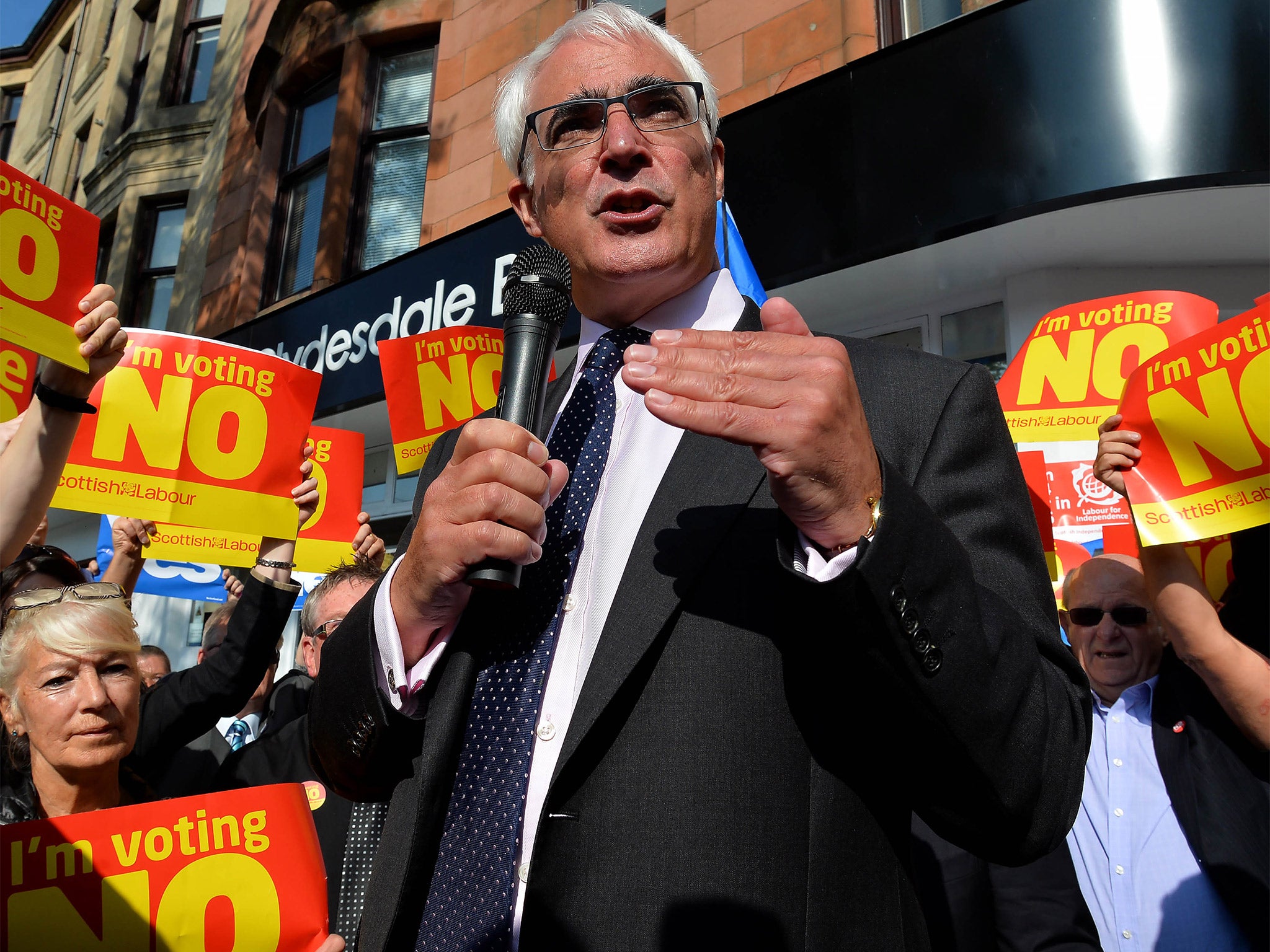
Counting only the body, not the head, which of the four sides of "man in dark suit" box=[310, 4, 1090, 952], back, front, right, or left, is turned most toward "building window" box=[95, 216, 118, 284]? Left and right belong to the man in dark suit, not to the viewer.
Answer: right

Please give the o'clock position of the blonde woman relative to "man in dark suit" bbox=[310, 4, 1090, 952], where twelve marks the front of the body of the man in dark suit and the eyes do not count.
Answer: The blonde woman is roughly at 3 o'clock from the man in dark suit.

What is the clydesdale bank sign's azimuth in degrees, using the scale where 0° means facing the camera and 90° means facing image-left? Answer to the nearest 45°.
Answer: approximately 45°

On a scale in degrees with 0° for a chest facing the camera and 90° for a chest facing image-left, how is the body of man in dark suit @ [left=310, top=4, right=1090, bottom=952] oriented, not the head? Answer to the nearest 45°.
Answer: approximately 45°

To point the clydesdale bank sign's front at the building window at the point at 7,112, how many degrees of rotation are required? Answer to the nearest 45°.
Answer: approximately 90° to its right

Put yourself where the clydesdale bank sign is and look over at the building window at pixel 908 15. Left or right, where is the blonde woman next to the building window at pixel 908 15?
right

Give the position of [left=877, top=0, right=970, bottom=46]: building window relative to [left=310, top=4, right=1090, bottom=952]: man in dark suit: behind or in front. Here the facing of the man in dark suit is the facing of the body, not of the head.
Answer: behind

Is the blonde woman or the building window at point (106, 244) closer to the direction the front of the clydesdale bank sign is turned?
the blonde woman

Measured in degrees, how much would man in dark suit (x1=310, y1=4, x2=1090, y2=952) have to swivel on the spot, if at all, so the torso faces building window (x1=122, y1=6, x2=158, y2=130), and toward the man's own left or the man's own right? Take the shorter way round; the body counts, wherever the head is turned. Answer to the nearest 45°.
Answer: approximately 90° to the man's own right

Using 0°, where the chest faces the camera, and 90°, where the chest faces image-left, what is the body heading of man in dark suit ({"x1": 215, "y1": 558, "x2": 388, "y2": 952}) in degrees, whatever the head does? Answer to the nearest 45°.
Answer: approximately 315°

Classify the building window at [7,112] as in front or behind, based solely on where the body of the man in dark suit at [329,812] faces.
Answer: behind

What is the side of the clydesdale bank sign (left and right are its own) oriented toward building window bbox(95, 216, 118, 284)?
right
